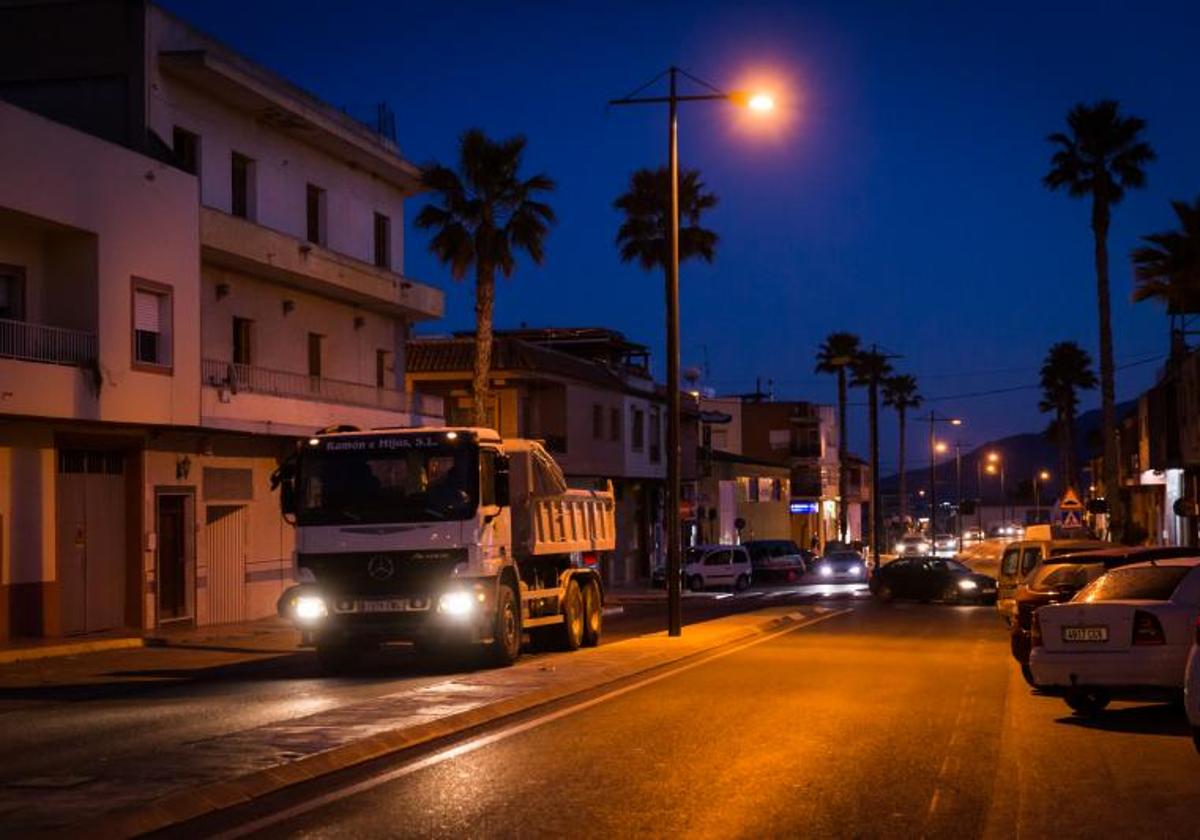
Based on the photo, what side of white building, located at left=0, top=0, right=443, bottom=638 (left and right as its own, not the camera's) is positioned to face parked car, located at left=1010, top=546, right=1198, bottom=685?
front

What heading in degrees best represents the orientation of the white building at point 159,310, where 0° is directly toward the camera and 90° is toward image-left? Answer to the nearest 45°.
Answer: approximately 315°

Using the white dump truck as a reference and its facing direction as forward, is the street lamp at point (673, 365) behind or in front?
behind

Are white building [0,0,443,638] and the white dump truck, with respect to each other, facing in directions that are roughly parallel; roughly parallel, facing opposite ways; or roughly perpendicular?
roughly perpendicular

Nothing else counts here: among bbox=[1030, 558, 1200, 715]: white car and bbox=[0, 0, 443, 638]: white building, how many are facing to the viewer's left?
0

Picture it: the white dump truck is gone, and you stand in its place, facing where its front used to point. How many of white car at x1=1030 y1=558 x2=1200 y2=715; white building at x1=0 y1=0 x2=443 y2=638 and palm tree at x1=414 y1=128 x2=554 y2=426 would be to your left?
1

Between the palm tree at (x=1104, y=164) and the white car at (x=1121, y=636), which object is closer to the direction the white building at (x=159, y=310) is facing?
the white car

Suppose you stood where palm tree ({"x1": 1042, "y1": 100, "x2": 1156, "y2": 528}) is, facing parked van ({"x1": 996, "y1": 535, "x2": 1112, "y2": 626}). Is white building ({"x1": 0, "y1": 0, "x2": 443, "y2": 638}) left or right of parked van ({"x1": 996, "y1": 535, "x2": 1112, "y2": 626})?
right

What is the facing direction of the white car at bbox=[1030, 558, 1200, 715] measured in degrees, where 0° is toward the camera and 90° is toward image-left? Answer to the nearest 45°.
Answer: approximately 225°

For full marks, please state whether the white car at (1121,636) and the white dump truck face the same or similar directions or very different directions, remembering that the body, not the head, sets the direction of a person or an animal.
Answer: very different directions

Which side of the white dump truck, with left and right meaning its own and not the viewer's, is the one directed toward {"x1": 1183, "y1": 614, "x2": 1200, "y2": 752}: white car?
left

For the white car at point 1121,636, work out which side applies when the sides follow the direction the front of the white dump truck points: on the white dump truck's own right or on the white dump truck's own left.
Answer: on the white dump truck's own left

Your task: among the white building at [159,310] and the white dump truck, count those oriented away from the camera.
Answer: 0

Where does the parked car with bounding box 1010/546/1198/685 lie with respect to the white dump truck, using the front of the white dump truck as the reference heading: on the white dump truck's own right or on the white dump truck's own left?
on the white dump truck's own left
